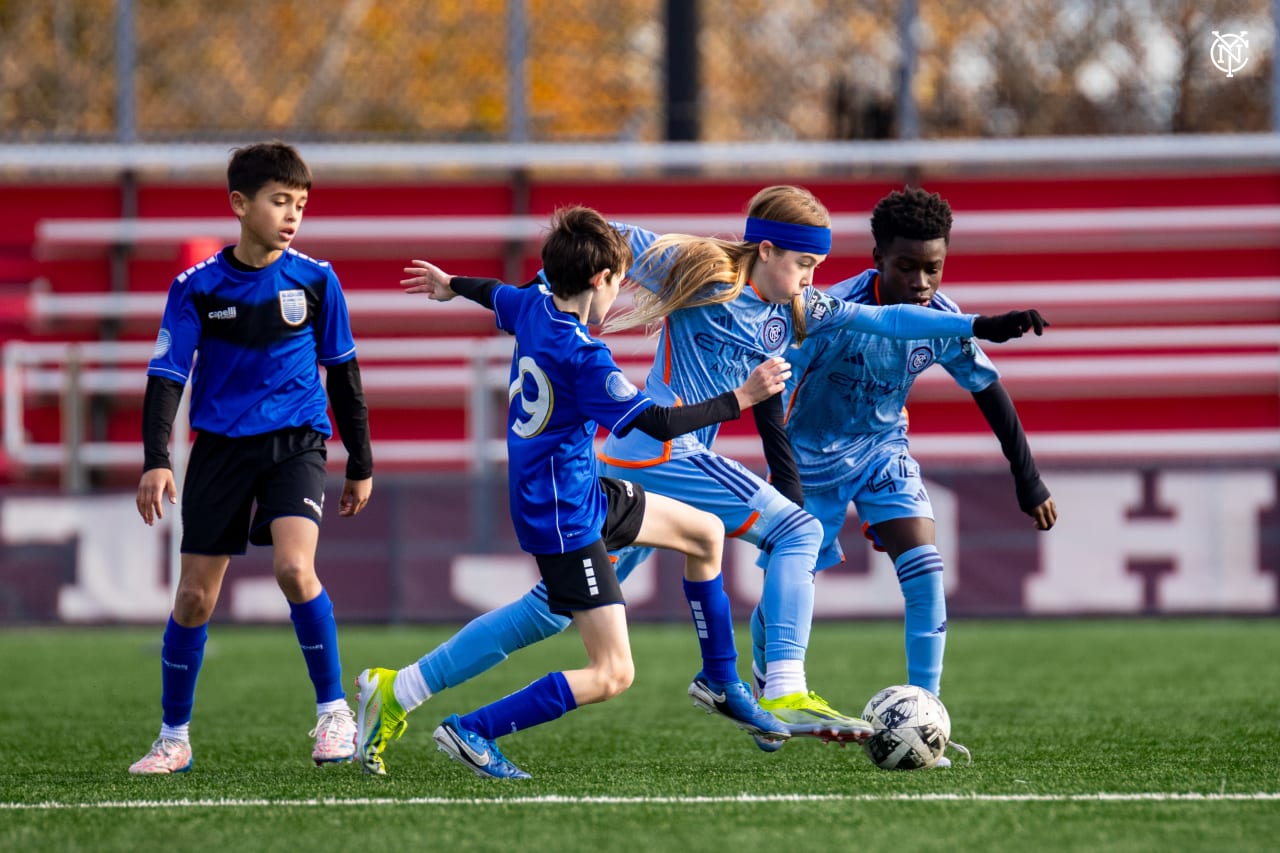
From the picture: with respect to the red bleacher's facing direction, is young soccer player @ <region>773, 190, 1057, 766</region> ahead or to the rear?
ahead

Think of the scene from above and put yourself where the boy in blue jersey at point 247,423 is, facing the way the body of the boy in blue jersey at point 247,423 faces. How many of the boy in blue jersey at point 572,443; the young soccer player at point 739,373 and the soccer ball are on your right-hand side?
0

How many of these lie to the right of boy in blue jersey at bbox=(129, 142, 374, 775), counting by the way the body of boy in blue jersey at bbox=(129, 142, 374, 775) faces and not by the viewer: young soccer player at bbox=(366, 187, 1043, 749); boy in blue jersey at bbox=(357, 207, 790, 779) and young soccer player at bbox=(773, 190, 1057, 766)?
0

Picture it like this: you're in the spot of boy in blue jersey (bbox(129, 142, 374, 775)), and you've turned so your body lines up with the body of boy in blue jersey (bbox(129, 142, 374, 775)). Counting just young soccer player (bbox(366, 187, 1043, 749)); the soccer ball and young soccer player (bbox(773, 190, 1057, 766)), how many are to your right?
0

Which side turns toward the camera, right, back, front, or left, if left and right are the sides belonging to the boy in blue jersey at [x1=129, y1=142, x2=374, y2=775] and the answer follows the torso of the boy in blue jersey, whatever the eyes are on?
front

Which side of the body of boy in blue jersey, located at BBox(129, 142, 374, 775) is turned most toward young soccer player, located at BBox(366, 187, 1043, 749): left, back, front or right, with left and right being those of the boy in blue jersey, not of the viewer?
left

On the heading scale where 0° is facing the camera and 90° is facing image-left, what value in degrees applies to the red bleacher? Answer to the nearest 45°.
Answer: approximately 0°

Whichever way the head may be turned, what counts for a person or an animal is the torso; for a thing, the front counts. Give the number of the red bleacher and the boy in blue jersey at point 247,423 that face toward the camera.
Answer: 2

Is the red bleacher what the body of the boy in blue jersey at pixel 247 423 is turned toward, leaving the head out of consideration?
no

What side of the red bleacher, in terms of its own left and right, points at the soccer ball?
front

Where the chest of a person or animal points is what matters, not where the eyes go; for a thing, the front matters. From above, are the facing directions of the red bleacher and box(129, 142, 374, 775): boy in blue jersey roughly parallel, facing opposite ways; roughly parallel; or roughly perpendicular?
roughly parallel

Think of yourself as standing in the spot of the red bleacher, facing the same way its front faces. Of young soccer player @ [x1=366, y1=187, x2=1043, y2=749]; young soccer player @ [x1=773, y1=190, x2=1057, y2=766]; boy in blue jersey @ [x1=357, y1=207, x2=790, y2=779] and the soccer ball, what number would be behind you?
0

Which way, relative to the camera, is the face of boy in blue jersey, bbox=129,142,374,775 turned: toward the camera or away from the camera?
toward the camera

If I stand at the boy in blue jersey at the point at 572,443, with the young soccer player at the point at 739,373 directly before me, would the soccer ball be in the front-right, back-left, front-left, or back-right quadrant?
front-right

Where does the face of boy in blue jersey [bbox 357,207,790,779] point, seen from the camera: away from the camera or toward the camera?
away from the camera

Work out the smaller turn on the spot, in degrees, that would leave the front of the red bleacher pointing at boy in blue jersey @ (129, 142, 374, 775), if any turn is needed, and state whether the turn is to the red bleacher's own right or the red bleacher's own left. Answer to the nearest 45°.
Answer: approximately 45° to the red bleacher's own right

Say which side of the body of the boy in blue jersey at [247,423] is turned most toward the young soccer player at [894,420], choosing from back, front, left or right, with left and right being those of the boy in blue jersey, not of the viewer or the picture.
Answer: left

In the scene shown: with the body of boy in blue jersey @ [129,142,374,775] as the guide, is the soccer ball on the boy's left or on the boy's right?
on the boy's left

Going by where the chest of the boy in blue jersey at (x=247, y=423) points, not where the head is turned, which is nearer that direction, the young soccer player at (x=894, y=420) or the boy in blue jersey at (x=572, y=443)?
the boy in blue jersey
